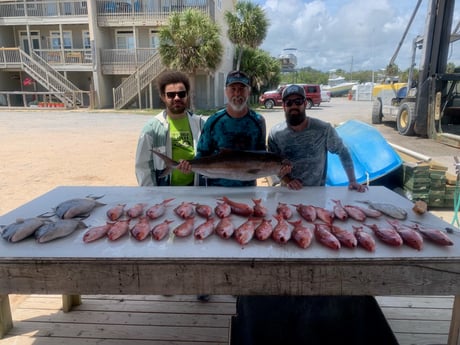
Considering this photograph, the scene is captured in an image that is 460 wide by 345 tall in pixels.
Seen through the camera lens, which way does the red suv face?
facing to the left of the viewer

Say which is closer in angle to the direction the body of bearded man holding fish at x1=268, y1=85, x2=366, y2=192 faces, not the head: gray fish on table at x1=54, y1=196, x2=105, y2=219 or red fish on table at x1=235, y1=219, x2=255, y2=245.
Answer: the red fish on table

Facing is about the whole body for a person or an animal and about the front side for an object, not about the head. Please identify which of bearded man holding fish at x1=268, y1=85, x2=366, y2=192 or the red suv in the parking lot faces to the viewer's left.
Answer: the red suv

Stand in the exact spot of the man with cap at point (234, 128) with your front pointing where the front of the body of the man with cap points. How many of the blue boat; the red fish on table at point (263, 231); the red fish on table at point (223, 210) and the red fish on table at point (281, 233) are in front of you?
3

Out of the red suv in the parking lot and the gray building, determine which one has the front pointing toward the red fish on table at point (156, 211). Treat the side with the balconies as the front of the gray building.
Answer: the gray building

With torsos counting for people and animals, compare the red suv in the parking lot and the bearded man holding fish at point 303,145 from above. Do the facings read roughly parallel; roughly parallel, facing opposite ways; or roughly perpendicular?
roughly perpendicular

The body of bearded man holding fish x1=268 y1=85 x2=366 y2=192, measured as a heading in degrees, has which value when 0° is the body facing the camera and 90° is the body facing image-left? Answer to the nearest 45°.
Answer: approximately 0°

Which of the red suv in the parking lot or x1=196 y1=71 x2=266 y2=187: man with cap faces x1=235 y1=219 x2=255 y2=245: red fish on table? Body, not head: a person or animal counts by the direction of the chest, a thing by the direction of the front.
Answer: the man with cap

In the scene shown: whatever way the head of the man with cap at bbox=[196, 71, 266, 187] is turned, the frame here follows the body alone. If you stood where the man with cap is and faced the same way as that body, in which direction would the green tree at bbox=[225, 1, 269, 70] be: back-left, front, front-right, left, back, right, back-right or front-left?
back
